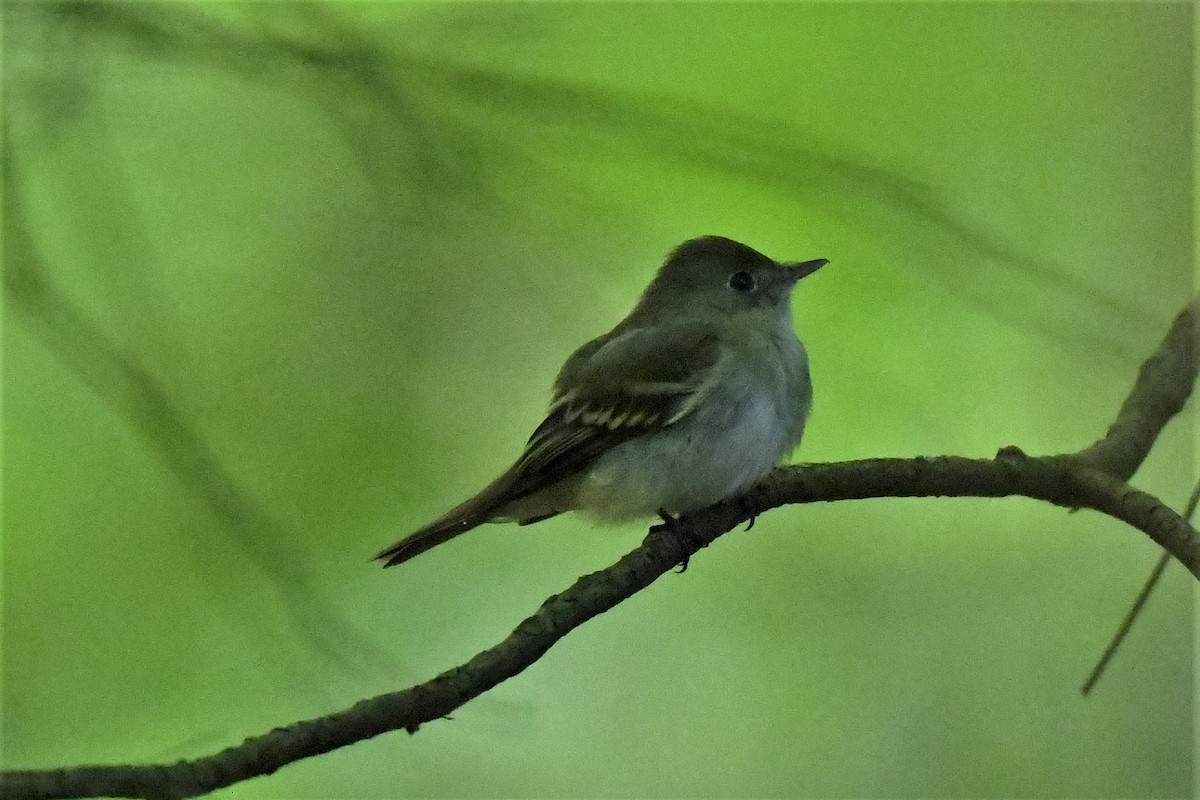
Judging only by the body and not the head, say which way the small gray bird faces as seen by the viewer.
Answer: to the viewer's right
